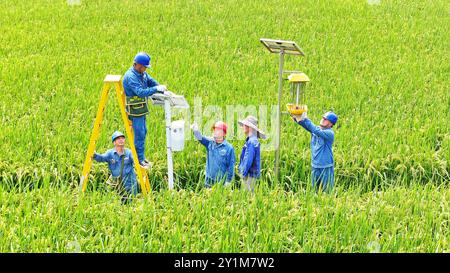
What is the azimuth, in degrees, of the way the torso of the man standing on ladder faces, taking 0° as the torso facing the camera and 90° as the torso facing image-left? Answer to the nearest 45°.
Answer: approximately 270°

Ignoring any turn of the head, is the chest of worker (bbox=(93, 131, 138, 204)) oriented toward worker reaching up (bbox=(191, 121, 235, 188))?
no

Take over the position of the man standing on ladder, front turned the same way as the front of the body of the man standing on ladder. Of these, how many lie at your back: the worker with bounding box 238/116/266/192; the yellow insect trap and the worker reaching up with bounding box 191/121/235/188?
0

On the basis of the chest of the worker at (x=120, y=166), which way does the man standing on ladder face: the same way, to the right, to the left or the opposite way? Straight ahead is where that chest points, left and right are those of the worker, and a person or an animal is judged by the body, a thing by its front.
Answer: to the left

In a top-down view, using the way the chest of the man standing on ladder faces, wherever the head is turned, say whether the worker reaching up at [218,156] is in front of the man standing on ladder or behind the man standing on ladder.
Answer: in front

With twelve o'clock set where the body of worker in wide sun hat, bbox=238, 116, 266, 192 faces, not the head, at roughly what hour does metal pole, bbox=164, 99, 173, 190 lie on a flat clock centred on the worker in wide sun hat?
The metal pole is roughly at 12 o'clock from the worker in wide sun hat.

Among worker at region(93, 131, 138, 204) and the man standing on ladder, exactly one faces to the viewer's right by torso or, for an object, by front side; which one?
the man standing on ladder

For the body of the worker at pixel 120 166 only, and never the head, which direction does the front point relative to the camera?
toward the camera

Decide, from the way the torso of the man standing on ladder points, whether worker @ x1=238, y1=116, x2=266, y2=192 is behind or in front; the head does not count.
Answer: in front

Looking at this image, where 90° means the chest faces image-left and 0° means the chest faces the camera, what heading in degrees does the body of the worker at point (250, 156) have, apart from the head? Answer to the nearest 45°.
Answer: approximately 90°

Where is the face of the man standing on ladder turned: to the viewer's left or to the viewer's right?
to the viewer's right

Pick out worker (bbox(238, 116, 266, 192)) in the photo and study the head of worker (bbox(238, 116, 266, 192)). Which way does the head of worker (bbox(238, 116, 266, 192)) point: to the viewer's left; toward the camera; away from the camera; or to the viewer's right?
to the viewer's left

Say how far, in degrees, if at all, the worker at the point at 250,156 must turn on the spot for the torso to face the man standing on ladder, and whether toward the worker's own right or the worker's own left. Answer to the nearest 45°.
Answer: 0° — they already face them

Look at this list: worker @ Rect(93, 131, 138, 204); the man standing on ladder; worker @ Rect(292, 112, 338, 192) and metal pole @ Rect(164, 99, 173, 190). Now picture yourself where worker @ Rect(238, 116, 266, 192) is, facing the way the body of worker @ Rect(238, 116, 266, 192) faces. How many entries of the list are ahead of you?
3

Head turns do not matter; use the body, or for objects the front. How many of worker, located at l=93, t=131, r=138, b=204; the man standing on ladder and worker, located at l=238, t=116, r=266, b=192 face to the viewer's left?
1
